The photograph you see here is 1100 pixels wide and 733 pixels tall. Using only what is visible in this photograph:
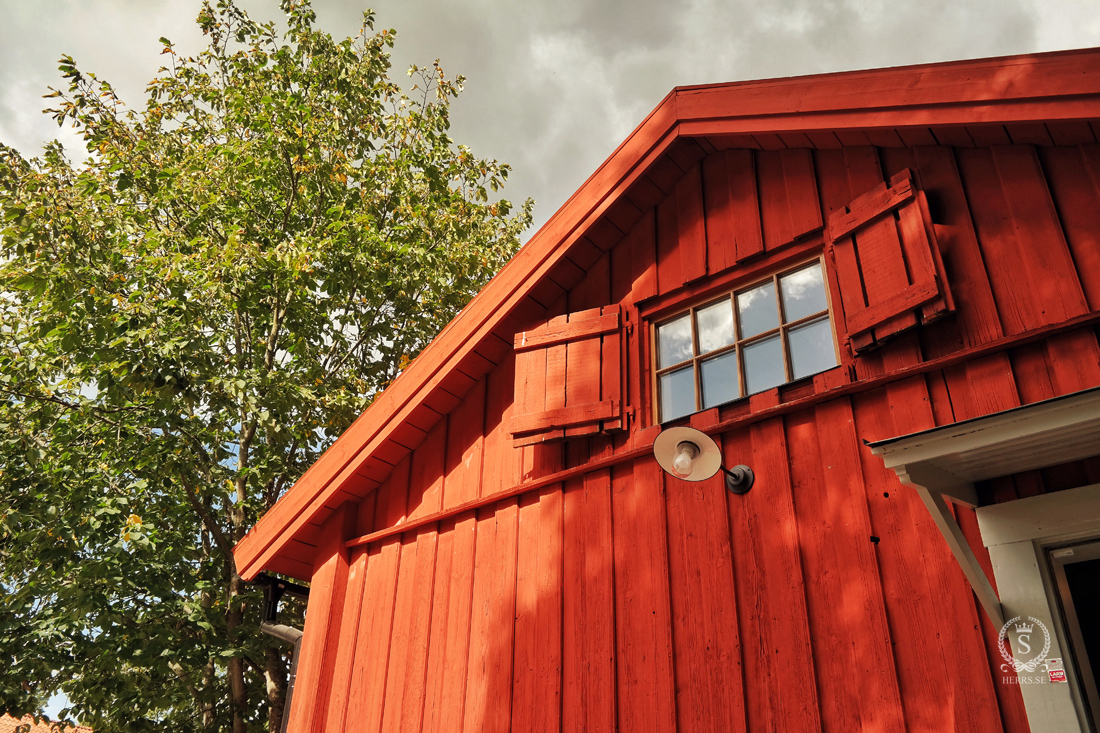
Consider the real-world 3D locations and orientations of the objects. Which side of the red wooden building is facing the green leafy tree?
right
